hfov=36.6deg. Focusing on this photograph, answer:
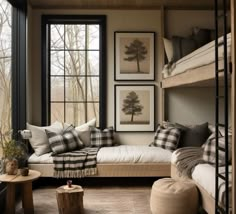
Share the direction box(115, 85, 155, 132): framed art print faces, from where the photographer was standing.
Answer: facing the viewer

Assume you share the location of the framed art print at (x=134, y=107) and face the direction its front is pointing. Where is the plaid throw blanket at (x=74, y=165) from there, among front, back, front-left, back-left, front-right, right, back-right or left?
front-right

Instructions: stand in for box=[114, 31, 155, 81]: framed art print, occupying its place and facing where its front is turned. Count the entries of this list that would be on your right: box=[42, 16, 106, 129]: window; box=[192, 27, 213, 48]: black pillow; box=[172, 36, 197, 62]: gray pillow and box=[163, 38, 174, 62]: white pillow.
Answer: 1

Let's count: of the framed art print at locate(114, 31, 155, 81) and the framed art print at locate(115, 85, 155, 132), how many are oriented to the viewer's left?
0

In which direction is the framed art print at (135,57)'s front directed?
toward the camera

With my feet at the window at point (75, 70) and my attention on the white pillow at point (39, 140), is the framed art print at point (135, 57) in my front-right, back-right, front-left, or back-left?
back-left
